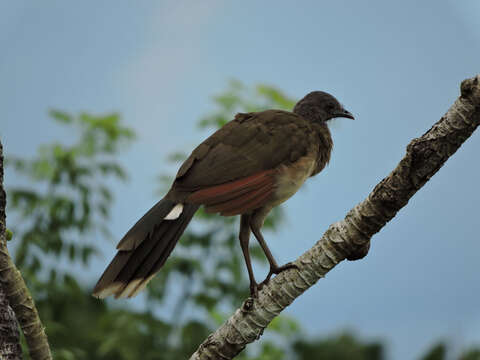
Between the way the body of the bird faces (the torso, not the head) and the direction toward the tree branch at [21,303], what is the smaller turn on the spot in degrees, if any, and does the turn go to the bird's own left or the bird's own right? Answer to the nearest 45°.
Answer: approximately 135° to the bird's own right

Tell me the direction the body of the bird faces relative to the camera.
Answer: to the viewer's right
